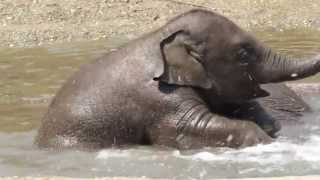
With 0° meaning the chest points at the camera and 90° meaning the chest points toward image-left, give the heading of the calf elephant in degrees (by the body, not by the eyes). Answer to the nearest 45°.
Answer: approximately 270°
